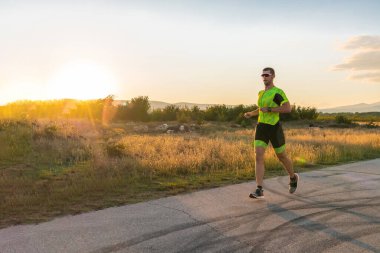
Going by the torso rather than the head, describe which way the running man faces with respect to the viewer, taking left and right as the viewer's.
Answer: facing the viewer and to the left of the viewer
